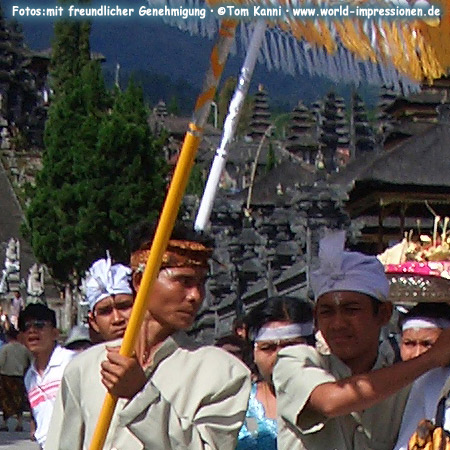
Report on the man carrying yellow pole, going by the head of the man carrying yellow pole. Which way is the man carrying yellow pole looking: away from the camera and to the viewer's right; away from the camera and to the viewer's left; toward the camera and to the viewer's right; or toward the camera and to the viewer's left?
toward the camera and to the viewer's right

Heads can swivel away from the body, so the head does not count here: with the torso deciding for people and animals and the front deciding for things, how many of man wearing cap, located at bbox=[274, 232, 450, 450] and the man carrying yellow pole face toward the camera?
2

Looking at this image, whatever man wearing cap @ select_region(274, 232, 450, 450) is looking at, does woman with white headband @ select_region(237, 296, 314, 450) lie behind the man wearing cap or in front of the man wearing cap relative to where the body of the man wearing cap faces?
behind

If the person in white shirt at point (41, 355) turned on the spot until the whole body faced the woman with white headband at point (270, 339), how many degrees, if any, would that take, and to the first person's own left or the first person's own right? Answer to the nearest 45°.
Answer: approximately 45° to the first person's own left

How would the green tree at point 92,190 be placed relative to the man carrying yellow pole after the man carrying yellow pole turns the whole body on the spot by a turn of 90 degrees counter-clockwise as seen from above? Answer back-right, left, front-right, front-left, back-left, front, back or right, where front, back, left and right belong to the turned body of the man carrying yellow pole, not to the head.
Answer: left

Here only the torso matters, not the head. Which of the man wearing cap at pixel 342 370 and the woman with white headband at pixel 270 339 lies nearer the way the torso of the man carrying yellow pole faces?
the man wearing cap

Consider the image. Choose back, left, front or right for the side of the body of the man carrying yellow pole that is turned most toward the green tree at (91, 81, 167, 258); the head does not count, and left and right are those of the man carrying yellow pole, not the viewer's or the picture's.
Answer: back
